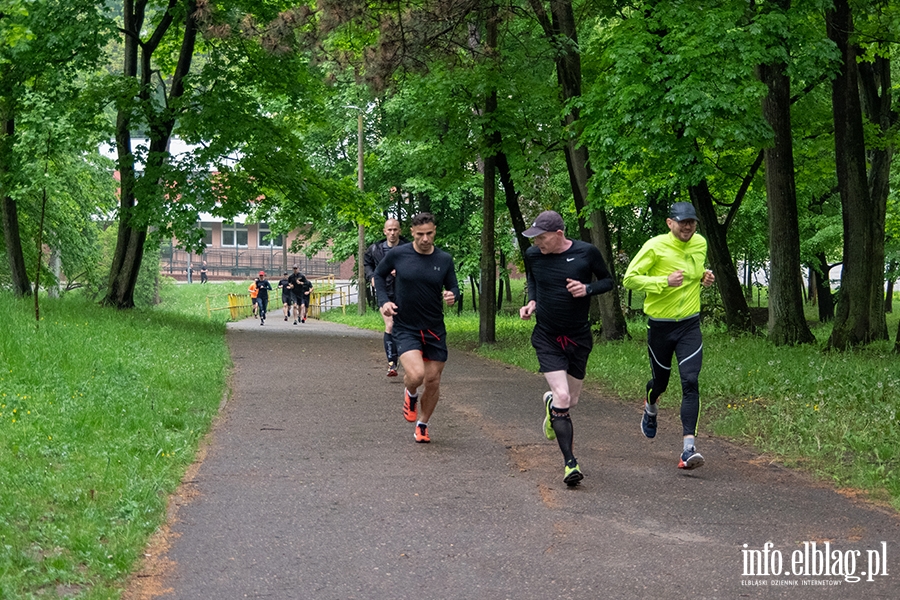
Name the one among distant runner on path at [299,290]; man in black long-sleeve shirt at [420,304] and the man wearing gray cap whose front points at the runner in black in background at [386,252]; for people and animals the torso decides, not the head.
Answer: the distant runner on path

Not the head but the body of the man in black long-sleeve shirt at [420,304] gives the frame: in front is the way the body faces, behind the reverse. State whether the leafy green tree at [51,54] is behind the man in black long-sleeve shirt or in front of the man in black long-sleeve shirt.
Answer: behind

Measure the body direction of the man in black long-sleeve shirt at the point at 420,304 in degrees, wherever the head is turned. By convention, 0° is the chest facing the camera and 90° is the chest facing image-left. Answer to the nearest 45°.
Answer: approximately 0°

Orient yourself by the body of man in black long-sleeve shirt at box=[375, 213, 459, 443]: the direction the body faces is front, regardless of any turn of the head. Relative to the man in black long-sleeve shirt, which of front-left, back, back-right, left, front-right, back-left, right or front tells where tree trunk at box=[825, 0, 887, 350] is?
back-left

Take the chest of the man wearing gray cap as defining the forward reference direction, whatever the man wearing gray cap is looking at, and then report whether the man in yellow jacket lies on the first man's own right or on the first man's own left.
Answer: on the first man's own left

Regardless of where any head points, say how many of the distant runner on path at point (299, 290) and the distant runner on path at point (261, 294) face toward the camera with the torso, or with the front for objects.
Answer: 2

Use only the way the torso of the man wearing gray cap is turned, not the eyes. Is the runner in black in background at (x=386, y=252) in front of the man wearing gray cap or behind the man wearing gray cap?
behind

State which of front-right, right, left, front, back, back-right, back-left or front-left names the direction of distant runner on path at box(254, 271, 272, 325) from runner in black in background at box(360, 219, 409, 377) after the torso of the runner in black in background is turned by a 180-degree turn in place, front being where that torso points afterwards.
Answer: front

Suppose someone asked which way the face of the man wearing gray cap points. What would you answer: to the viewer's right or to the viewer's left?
to the viewer's left

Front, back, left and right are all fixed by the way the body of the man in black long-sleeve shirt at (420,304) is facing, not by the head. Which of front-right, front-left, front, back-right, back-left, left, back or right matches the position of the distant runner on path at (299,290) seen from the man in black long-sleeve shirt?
back

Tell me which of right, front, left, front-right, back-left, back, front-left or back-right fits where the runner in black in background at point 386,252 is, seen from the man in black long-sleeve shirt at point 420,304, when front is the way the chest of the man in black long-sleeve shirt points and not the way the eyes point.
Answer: back

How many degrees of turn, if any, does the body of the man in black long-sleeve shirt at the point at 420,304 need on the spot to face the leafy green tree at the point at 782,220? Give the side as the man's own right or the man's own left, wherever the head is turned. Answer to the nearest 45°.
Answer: approximately 135° to the man's own left
